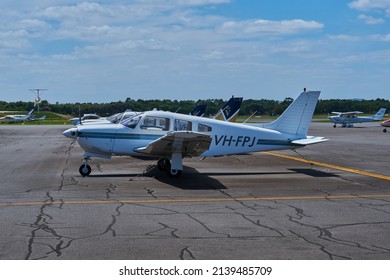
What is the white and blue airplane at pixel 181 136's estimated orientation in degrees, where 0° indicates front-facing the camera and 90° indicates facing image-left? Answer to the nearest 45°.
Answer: approximately 90°
